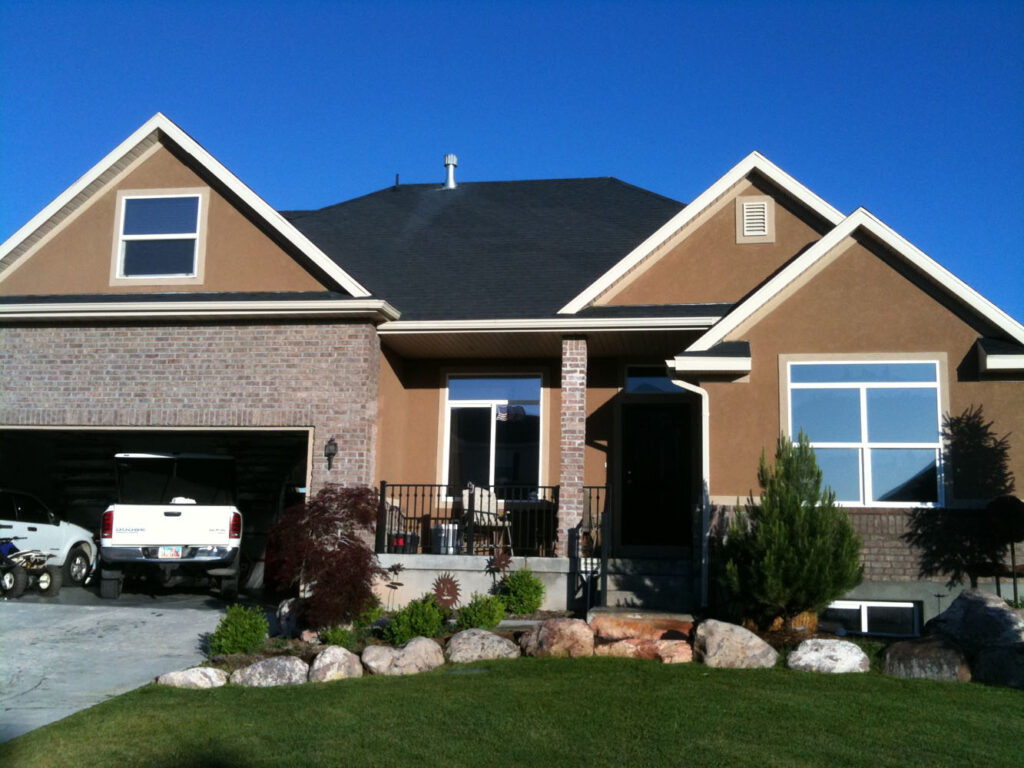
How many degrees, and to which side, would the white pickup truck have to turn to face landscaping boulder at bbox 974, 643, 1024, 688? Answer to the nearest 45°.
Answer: approximately 135° to its right

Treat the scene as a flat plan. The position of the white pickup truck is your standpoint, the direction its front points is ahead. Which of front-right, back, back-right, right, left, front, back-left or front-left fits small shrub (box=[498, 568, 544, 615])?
back-right

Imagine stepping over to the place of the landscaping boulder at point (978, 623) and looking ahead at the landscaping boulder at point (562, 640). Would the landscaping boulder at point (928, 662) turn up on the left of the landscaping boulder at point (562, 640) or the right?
left

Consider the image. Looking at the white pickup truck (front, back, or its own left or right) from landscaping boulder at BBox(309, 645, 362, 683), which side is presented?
back

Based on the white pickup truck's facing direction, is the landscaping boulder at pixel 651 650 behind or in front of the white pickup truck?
behind

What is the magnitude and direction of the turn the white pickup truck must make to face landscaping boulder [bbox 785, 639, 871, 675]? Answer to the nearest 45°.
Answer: approximately 135° to its right

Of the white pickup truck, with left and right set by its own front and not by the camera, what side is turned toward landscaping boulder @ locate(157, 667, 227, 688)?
back

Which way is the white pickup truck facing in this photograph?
away from the camera

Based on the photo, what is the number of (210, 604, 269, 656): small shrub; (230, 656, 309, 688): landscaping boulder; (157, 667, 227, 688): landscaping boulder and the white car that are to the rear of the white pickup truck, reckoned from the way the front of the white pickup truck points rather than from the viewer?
3

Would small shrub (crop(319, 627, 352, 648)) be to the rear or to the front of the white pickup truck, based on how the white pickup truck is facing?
to the rear

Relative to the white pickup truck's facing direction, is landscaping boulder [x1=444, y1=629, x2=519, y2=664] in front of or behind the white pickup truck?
behind

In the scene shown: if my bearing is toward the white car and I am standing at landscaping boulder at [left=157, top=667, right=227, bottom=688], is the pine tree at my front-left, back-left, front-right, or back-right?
back-right

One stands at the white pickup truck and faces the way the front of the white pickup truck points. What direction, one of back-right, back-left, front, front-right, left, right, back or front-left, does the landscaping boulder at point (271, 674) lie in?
back
